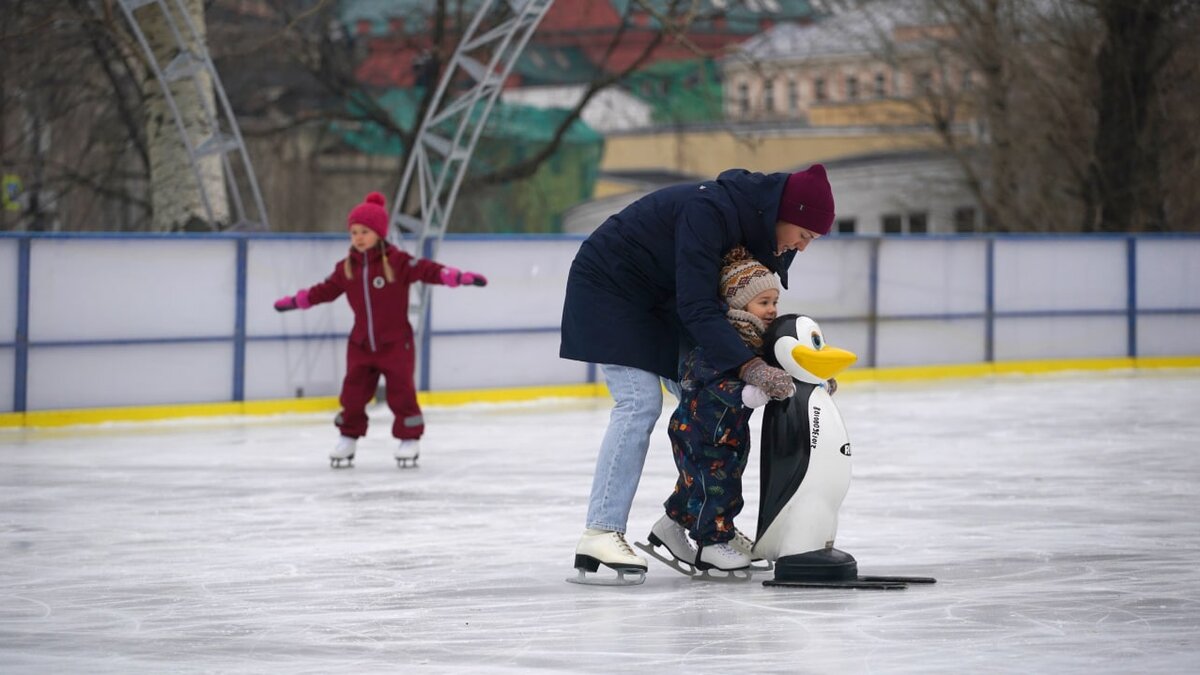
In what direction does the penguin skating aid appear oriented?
to the viewer's right

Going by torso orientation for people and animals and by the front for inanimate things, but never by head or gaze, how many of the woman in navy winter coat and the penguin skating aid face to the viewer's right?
2

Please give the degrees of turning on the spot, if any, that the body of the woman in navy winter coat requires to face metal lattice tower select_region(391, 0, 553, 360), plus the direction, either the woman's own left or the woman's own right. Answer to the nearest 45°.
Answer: approximately 90° to the woman's own left

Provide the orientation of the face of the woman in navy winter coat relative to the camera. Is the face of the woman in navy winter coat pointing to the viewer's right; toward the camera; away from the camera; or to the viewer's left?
to the viewer's right

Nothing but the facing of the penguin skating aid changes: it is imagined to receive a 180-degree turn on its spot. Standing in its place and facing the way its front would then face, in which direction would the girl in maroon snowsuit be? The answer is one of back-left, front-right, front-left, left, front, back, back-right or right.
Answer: front-right

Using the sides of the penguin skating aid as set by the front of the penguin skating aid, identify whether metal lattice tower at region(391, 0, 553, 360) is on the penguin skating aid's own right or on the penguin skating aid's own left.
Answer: on the penguin skating aid's own left

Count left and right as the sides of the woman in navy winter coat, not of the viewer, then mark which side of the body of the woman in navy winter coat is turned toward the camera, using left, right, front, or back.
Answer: right

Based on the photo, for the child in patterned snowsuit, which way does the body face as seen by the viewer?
to the viewer's right

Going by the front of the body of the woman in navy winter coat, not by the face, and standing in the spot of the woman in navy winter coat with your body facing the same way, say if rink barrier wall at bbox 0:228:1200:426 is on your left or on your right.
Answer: on your left

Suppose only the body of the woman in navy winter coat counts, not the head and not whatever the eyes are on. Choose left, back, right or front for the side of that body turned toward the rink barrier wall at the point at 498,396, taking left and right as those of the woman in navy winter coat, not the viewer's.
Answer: left

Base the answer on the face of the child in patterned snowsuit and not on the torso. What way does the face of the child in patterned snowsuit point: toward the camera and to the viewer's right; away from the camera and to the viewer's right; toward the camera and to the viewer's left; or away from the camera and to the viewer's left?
toward the camera and to the viewer's right

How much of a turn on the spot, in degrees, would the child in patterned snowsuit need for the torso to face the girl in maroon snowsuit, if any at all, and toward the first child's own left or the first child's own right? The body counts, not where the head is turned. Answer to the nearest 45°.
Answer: approximately 135° to the first child's own left
